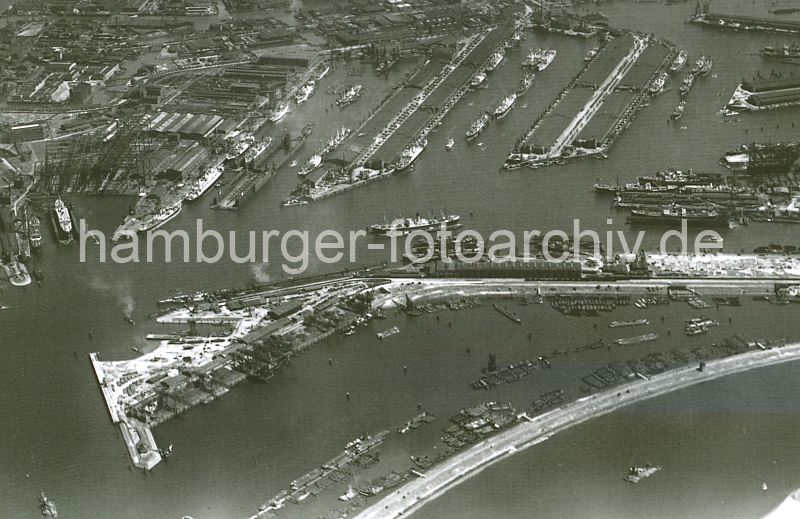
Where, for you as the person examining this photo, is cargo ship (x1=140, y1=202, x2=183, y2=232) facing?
facing away from the viewer and to the right of the viewer

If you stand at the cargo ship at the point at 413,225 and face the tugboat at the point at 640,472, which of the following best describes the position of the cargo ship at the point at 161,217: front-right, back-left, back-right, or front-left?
back-right

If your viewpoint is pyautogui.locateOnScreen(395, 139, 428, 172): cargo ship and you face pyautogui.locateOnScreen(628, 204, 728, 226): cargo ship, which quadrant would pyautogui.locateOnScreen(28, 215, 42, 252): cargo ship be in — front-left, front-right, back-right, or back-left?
back-right

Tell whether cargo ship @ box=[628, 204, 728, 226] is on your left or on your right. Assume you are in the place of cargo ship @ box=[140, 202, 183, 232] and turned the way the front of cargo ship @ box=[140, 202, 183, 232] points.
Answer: on your right

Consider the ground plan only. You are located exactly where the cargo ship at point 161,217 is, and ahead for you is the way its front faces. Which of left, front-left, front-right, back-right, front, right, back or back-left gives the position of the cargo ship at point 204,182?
front

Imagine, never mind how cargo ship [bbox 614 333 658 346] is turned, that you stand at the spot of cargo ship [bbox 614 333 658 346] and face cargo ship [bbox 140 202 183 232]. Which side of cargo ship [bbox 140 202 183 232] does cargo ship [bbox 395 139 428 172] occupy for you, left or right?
right
